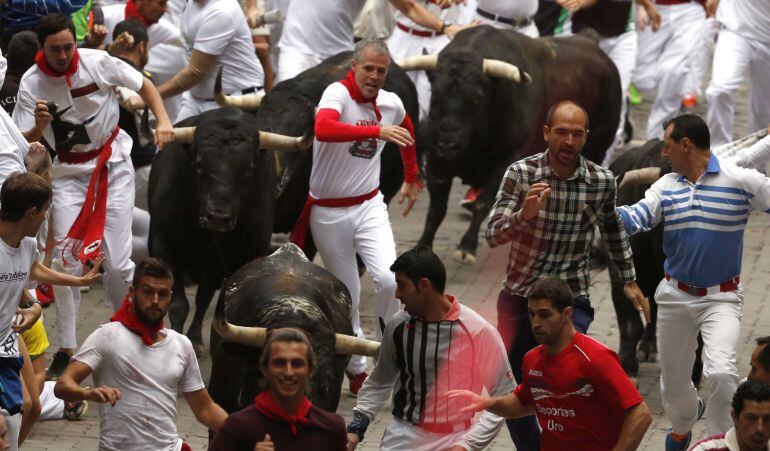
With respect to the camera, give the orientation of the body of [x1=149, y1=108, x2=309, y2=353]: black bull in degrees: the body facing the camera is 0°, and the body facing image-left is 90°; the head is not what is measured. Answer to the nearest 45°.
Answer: approximately 0°

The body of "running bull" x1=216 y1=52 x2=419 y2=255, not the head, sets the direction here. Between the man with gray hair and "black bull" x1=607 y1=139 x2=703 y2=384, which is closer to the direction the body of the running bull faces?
the man with gray hair

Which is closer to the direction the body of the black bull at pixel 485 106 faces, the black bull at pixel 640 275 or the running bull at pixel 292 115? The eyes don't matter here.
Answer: the running bull

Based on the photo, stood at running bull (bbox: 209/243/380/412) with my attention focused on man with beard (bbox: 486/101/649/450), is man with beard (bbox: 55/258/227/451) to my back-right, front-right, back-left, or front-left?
back-right

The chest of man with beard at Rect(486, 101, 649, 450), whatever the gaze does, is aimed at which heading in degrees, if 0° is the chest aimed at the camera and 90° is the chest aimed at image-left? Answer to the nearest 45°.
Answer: approximately 0°

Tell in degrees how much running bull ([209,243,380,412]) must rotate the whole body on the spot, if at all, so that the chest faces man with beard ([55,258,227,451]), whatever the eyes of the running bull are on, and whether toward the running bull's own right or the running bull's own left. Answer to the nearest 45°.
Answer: approximately 45° to the running bull's own right

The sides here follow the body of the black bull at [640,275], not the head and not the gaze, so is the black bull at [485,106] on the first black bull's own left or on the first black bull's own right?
on the first black bull's own right
